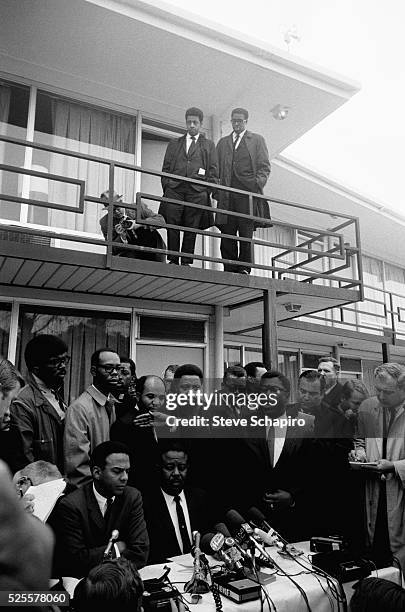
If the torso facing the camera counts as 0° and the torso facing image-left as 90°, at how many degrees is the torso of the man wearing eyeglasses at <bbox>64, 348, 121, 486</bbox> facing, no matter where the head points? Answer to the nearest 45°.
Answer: approximately 315°

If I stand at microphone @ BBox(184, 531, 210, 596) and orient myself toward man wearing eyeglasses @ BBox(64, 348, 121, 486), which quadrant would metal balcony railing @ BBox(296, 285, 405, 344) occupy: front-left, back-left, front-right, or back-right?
front-right

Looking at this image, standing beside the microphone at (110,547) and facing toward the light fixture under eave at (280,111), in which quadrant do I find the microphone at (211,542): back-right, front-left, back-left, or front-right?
front-right

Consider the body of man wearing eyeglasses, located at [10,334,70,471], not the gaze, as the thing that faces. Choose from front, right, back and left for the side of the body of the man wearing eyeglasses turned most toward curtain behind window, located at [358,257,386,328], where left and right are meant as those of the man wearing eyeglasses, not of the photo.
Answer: left

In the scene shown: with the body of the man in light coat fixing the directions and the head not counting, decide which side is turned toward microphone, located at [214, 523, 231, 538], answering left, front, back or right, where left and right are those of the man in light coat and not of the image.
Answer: front

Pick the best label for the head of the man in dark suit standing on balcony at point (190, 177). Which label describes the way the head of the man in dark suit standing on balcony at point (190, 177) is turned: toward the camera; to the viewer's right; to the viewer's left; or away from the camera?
toward the camera

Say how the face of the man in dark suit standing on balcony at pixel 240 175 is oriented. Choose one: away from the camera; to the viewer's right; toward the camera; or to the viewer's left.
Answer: toward the camera

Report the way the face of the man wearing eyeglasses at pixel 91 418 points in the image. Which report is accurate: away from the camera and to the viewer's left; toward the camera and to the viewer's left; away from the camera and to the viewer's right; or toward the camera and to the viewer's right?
toward the camera and to the viewer's right

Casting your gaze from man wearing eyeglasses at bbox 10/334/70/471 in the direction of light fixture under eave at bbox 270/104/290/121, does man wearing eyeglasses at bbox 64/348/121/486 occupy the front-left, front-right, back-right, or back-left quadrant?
front-right

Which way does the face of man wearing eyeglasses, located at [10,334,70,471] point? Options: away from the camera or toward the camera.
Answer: toward the camera

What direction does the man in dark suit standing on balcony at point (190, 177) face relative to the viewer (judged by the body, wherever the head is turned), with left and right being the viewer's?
facing the viewer

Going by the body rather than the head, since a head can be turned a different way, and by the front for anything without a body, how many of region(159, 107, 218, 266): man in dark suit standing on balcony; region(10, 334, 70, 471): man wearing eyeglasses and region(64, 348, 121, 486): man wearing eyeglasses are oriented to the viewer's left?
0

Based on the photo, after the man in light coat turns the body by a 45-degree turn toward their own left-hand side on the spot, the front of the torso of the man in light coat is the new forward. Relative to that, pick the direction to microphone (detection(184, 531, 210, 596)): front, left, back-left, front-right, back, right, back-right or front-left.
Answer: front-right

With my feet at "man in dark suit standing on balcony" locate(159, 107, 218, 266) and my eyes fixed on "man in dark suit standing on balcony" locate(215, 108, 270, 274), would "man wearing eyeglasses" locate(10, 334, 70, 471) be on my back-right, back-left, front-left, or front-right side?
back-right

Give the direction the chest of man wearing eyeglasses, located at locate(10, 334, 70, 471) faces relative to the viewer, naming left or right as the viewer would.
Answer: facing the viewer and to the right of the viewer
